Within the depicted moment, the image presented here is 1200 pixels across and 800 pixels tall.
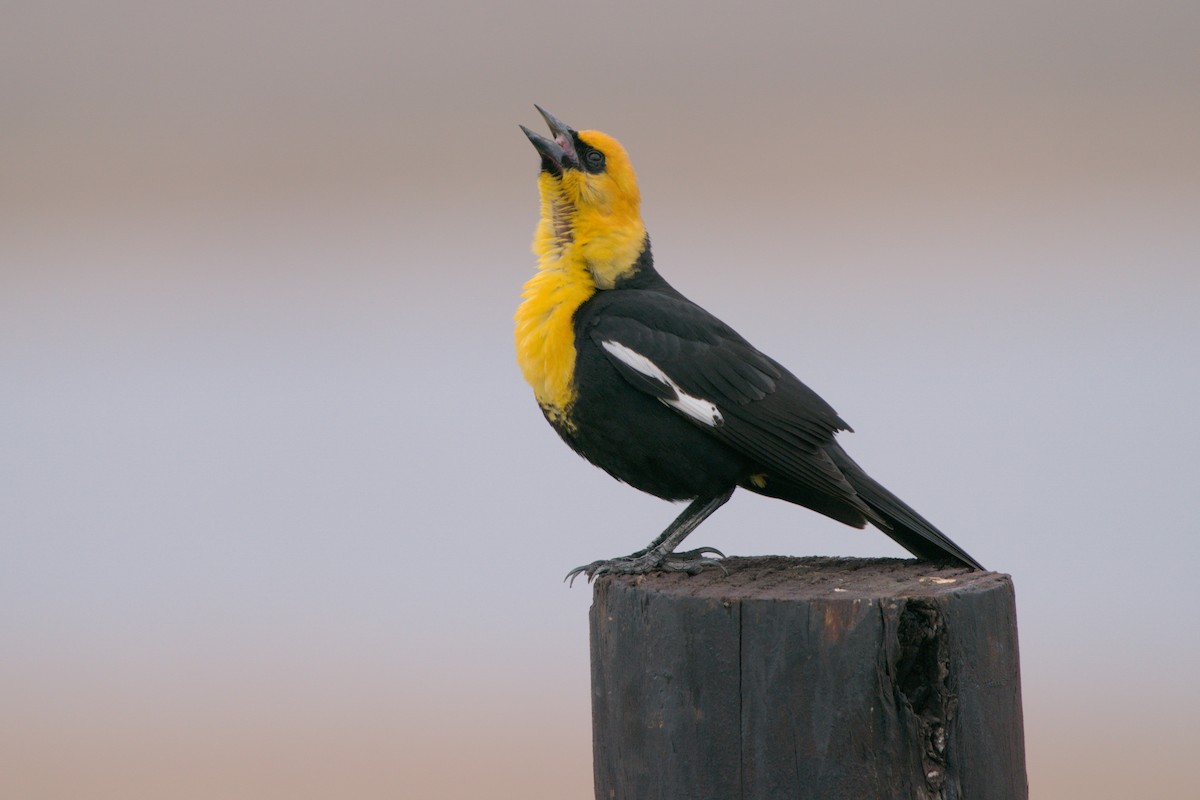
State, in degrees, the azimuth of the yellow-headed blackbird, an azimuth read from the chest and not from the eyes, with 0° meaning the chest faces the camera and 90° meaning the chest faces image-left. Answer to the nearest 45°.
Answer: approximately 90°
